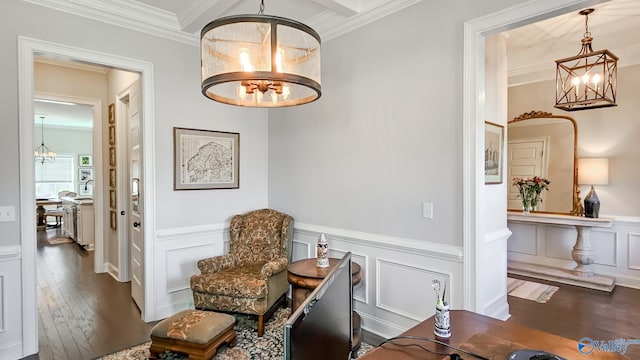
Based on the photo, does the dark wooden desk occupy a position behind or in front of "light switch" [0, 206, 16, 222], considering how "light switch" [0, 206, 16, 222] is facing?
in front

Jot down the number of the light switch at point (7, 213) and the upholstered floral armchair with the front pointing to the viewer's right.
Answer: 0

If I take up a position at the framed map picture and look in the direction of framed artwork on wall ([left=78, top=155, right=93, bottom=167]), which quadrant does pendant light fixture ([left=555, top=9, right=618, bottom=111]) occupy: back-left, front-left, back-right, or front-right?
back-right

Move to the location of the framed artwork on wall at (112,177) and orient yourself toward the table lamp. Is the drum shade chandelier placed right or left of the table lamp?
right

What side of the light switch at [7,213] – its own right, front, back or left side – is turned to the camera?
front

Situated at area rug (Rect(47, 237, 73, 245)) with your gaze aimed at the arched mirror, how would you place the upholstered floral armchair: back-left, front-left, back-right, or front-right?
front-right

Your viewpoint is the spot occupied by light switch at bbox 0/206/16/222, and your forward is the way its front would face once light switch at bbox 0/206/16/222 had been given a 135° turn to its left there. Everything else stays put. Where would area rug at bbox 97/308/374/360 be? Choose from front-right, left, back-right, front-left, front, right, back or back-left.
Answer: right

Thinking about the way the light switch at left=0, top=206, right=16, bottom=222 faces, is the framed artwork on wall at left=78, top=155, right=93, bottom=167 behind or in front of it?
behind

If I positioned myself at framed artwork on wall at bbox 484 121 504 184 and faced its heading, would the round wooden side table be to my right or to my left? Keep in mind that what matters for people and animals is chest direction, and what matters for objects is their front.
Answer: on my right

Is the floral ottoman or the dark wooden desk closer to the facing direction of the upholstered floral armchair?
the floral ottoman

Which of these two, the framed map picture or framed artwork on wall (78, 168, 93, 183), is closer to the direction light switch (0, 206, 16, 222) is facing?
the framed map picture

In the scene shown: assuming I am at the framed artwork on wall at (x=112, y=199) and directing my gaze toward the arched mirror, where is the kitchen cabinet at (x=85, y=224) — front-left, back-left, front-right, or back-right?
back-left

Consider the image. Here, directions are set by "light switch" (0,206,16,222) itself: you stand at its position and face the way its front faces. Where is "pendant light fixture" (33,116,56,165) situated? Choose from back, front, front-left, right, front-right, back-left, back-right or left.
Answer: back
